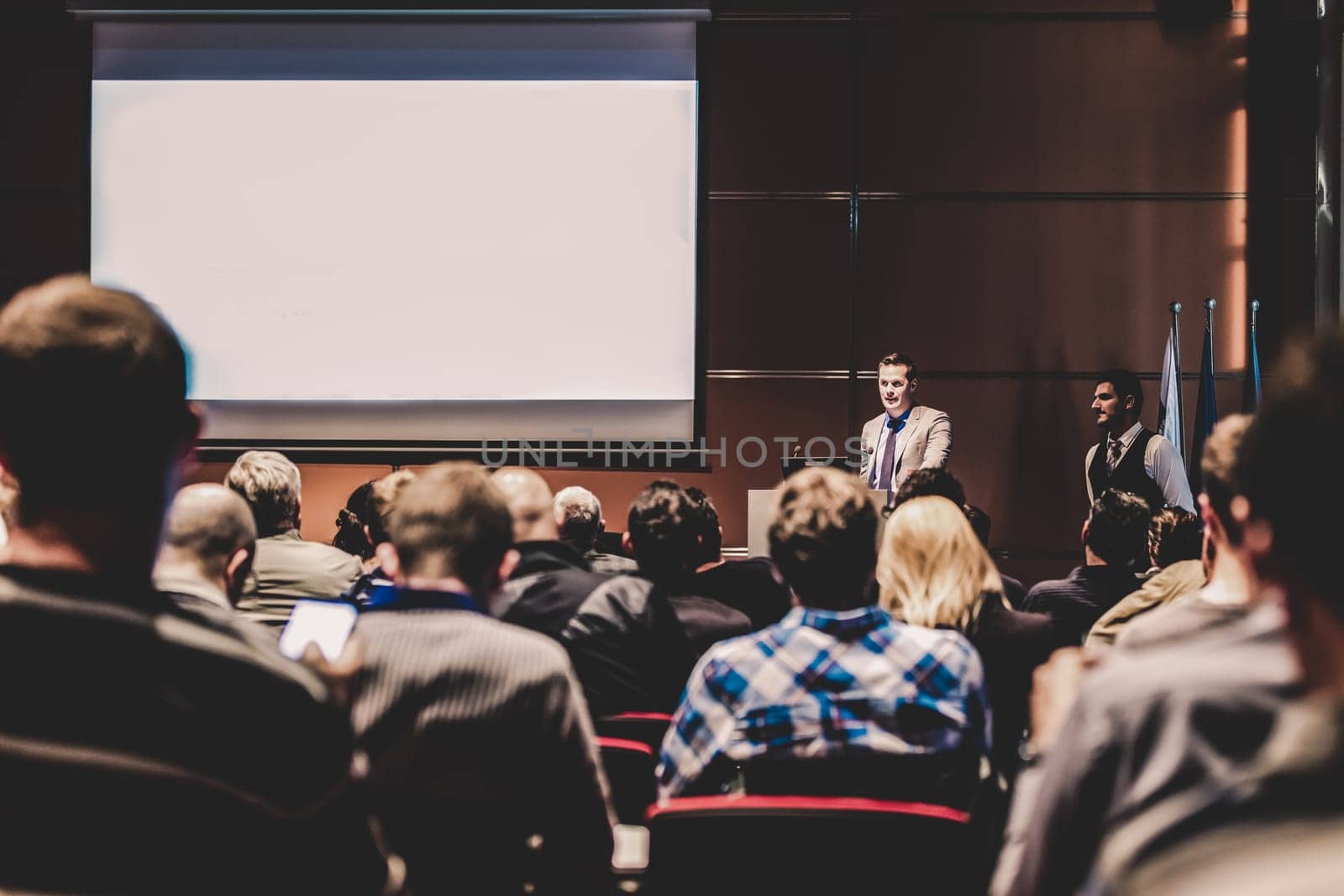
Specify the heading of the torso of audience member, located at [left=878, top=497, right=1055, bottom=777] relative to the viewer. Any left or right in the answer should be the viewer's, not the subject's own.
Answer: facing away from the viewer

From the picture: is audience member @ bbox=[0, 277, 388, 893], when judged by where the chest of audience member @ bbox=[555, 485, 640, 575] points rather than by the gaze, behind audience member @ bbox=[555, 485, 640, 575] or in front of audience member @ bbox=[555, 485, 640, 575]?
behind

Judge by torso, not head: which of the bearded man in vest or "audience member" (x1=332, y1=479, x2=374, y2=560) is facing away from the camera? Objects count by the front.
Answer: the audience member

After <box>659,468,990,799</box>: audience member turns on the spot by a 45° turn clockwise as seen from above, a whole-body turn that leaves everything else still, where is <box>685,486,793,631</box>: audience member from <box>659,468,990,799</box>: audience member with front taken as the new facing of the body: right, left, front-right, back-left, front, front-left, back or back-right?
front-left

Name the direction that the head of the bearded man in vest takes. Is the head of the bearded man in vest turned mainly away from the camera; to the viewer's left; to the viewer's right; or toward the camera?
to the viewer's left

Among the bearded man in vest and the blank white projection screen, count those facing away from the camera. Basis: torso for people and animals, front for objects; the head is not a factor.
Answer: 0

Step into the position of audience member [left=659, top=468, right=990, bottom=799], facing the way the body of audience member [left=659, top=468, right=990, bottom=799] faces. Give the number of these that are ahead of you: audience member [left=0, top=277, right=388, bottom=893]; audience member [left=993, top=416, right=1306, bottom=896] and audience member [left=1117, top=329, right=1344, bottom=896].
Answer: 0

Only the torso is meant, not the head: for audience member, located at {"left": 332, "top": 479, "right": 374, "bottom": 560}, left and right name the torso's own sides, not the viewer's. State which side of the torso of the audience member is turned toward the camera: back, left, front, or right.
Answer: back

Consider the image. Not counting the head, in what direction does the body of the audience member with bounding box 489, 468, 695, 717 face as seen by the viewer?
away from the camera

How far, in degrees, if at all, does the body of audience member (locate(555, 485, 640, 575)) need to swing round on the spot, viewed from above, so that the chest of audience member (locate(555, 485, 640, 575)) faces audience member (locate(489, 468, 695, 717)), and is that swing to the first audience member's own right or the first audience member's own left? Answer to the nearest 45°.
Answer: approximately 180°

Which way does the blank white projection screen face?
toward the camera

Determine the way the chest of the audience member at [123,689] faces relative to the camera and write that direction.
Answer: away from the camera

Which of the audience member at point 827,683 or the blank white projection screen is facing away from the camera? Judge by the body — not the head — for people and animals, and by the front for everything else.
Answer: the audience member

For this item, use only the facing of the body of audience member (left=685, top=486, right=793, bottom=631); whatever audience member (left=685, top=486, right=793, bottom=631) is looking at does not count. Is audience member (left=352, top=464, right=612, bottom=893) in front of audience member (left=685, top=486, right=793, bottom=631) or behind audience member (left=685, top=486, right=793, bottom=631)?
behind

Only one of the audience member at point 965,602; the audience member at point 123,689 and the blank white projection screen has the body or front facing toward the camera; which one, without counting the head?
the blank white projection screen
